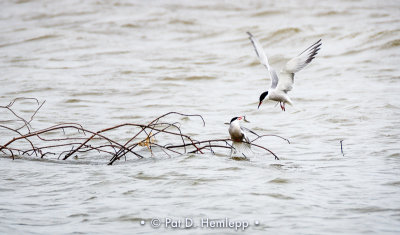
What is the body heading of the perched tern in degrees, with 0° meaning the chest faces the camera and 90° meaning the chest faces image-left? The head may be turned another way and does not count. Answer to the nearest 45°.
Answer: approximately 45°

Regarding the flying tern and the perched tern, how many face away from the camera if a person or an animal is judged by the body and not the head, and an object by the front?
0

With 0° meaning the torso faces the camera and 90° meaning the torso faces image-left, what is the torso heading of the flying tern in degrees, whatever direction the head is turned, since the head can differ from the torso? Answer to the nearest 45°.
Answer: approximately 45°
